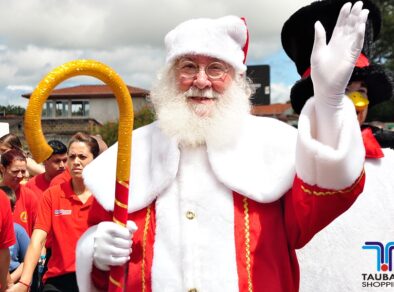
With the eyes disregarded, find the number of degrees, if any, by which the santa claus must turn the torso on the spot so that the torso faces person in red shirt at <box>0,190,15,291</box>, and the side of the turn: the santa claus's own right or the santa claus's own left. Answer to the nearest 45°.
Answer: approximately 135° to the santa claus's own right

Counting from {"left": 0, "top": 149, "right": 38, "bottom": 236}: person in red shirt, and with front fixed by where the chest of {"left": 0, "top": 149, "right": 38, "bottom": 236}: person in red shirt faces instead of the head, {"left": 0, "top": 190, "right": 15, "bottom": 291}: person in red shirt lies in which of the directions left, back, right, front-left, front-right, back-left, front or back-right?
front-right

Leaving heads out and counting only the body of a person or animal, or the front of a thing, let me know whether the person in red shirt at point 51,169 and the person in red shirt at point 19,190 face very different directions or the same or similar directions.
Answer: same or similar directions

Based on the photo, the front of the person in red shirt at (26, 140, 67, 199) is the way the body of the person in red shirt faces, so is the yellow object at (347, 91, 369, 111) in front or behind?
in front

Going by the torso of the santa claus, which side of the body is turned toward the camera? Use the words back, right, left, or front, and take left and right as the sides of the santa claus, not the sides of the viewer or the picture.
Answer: front

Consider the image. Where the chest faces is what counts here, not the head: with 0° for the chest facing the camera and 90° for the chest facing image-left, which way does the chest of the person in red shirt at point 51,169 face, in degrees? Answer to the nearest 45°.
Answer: approximately 315°

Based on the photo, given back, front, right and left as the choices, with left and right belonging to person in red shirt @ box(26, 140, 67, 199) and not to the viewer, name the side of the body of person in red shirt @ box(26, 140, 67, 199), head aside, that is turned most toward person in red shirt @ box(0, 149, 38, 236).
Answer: right

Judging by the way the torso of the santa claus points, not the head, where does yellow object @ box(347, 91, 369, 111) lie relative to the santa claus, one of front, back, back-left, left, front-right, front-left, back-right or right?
back-left

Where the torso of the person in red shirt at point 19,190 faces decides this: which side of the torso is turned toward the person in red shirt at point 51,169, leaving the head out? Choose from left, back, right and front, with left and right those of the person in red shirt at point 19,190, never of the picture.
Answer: left

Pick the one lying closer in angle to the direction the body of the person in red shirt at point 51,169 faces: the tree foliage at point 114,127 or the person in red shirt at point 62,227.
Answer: the person in red shirt

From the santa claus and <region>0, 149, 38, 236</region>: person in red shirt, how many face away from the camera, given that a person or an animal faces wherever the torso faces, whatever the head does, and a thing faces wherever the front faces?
0

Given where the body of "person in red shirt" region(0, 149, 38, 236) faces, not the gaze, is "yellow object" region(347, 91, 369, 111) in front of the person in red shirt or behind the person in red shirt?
in front

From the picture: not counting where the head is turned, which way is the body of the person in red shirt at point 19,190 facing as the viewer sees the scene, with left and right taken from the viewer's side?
facing the viewer and to the right of the viewer

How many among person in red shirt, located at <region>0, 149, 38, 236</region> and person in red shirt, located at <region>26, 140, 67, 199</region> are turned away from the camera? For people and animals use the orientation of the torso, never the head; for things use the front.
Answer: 0
